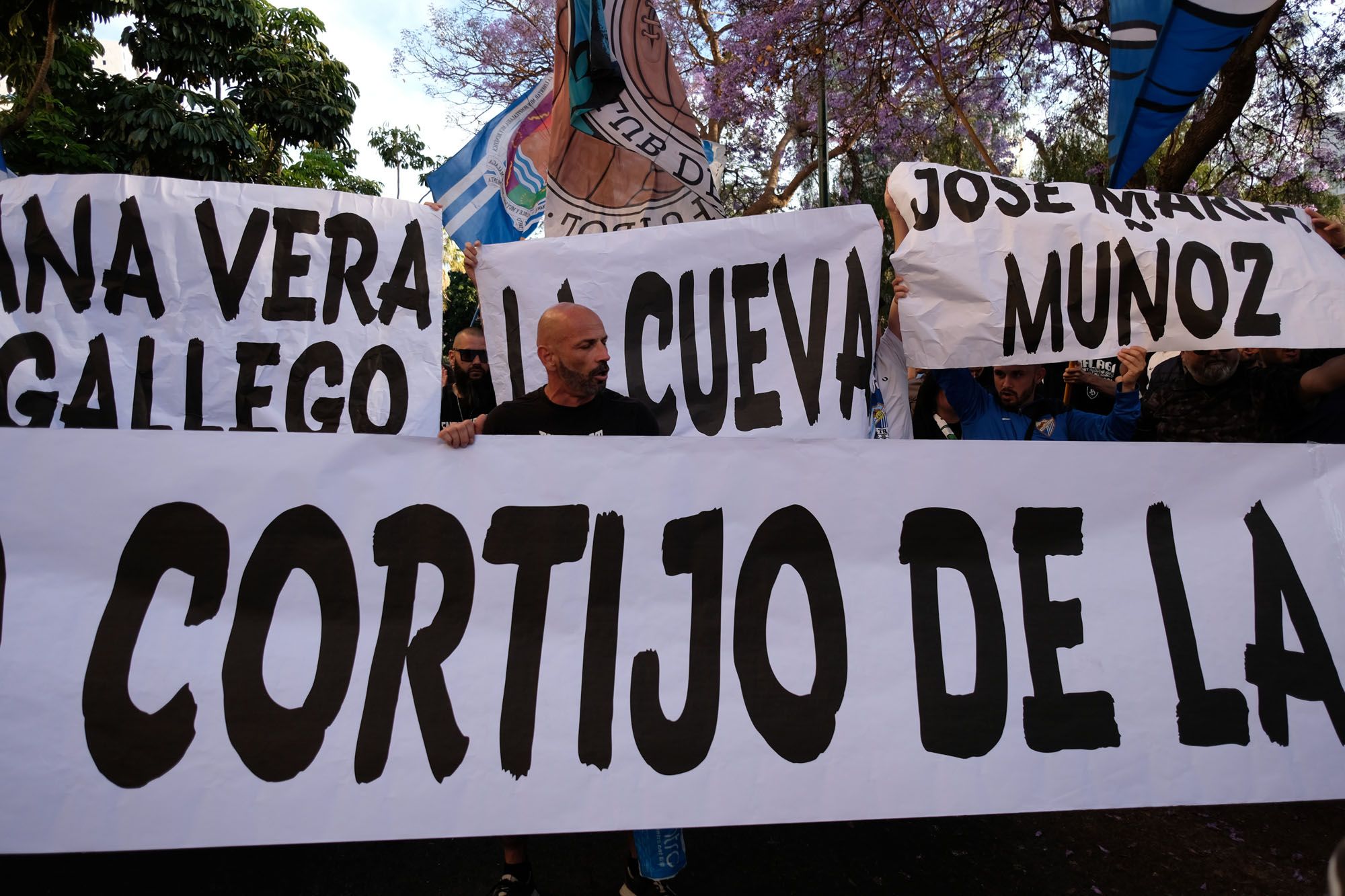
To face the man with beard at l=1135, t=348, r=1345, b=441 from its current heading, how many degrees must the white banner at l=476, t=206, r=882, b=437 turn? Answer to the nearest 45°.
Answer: approximately 90° to its left

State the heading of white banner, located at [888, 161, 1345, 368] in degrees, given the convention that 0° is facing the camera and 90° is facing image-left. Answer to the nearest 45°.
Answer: approximately 0°

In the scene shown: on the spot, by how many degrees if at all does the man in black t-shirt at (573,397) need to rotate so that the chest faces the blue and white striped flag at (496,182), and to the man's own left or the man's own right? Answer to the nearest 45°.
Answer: approximately 180°

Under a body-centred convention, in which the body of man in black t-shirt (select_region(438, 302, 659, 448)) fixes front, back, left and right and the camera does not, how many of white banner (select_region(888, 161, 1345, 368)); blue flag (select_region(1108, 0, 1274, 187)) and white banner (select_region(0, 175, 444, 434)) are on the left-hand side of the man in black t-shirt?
2

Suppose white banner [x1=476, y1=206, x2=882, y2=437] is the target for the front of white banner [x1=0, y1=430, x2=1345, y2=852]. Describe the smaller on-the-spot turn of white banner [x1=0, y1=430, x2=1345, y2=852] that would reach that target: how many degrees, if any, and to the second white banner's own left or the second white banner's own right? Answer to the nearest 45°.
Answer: approximately 180°
